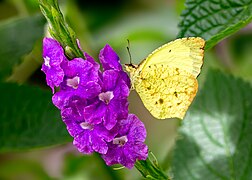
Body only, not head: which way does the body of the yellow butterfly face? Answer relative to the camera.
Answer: to the viewer's left

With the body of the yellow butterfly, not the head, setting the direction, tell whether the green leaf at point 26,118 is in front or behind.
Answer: in front
